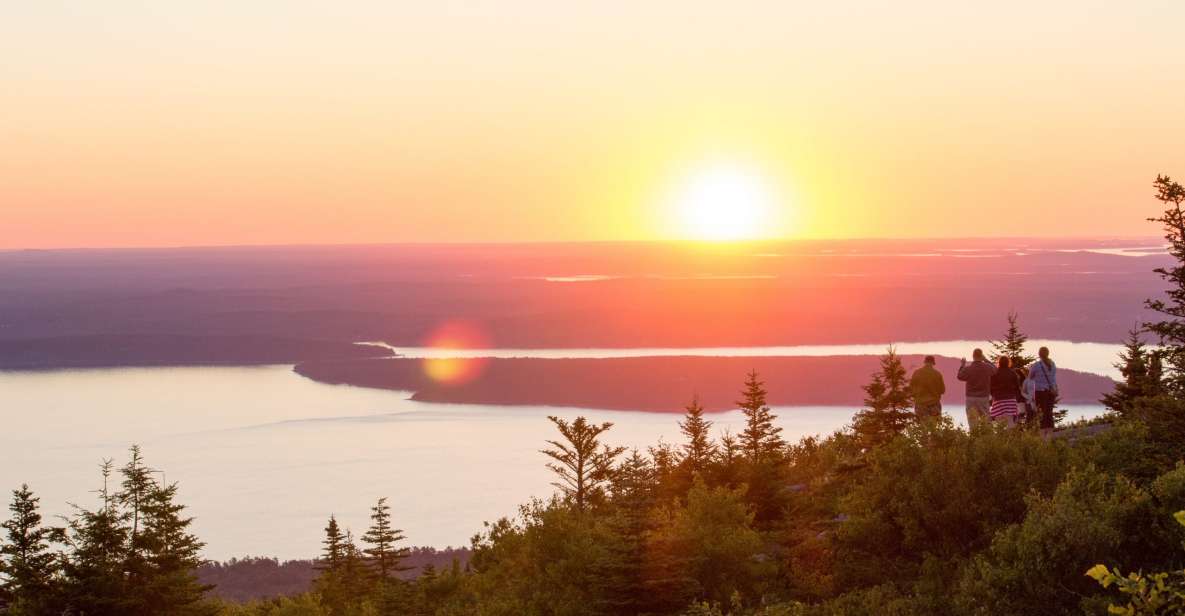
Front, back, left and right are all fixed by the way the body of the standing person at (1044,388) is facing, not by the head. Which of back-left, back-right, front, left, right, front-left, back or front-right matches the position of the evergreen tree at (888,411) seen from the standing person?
front-left

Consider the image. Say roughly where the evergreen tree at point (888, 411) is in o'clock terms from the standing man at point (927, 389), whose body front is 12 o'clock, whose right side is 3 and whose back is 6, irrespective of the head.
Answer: The evergreen tree is roughly at 10 o'clock from the standing man.

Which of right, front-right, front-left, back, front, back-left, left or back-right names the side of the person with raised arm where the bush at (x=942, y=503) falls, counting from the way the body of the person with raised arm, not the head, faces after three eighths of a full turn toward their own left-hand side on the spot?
front-left

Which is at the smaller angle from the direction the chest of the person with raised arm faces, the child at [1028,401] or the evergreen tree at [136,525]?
the child

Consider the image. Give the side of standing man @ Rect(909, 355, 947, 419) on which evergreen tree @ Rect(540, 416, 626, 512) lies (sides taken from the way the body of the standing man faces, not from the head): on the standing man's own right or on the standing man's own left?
on the standing man's own left

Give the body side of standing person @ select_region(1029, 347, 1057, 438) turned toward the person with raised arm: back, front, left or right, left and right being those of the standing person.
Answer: left

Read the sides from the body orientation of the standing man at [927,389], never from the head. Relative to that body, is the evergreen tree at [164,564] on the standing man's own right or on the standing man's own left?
on the standing man's own left

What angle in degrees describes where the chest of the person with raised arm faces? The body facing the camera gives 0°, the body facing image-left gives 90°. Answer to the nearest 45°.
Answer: approximately 180°

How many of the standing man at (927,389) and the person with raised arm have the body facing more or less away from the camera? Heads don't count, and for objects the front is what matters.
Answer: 2

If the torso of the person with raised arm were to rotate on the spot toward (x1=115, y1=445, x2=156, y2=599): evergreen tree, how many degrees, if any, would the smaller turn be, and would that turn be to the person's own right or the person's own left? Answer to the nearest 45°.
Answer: approximately 90° to the person's own left

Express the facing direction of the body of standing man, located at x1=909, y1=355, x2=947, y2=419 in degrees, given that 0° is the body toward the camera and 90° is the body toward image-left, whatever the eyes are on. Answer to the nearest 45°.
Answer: approximately 180°

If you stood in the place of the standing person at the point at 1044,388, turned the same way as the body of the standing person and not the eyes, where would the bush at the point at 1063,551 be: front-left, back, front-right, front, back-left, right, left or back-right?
back-left

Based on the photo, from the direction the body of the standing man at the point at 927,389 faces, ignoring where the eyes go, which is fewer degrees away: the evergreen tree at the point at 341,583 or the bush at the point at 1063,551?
the evergreen tree
